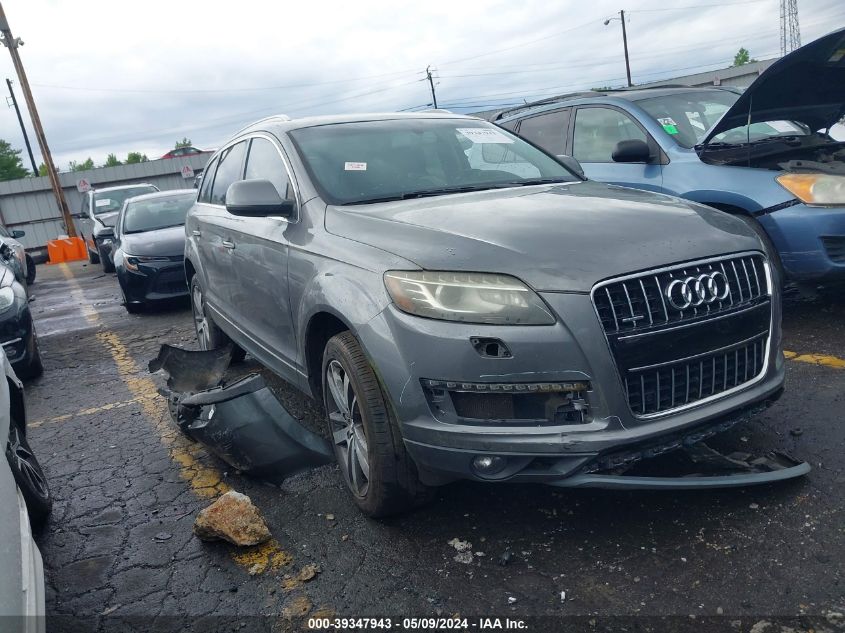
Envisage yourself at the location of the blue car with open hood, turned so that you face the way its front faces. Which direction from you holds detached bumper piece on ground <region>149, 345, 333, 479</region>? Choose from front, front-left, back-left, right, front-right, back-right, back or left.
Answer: right

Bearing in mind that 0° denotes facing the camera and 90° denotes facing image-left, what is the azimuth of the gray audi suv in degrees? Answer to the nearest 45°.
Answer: approximately 315°

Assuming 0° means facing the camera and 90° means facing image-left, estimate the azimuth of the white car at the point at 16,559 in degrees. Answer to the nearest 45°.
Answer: approximately 315°

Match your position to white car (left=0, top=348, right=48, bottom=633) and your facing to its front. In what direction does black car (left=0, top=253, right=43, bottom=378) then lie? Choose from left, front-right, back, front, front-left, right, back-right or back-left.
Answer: back-left

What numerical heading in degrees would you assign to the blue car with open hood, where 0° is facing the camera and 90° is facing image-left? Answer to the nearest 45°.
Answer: approximately 315°

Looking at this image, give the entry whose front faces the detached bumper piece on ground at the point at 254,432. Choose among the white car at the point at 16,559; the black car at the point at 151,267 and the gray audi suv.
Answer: the black car

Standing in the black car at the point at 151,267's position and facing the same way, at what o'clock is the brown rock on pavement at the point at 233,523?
The brown rock on pavement is roughly at 12 o'clock from the black car.

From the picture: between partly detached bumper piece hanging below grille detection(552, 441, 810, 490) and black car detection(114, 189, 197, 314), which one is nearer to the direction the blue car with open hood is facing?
the partly detached bumper piece hanging below grille

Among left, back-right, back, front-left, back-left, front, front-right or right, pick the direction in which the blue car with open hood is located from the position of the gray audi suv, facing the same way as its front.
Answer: left

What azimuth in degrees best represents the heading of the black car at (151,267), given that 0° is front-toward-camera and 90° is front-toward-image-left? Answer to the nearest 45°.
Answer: approximately 0°

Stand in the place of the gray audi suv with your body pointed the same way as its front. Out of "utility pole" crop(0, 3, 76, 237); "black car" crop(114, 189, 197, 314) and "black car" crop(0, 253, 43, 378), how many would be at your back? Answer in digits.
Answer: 3

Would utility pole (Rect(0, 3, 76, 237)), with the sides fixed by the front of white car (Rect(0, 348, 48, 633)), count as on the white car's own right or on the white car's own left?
on the white car's own left

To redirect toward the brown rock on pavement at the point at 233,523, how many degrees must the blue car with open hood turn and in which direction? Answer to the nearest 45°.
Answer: approximately 90° to its right
